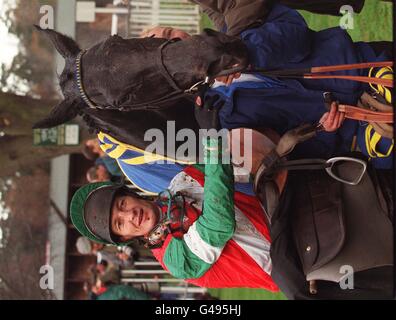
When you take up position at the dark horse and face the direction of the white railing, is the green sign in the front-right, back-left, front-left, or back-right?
front-left

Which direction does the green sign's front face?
toward the camera

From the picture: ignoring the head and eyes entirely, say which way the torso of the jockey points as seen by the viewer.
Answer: toward the camera

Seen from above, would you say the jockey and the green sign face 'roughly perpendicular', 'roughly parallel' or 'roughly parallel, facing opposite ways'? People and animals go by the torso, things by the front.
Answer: roughly parallel

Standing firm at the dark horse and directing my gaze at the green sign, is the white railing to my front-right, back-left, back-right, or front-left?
front-right
